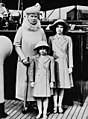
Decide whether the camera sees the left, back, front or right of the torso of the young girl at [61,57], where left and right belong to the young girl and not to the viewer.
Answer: front

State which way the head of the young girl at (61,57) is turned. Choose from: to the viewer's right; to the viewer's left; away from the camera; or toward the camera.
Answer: toward the camera

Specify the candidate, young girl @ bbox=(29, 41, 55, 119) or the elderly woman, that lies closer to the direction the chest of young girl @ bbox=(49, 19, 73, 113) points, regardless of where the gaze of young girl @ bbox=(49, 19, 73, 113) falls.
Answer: the young girl

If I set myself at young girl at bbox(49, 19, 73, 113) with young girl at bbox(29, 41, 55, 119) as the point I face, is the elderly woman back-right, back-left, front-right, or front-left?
front-right

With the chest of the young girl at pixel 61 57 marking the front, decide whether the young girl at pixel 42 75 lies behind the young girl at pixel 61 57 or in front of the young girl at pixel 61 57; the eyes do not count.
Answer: in front

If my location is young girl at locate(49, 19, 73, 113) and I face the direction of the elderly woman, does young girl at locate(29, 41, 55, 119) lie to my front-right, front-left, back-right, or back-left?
front-left

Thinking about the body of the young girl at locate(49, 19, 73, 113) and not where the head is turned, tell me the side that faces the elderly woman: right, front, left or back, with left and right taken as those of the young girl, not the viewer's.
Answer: right

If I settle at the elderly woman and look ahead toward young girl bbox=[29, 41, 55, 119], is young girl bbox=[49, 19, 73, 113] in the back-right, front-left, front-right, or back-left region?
front-left

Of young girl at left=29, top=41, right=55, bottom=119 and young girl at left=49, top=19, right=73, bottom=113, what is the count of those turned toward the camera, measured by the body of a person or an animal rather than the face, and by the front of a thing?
2

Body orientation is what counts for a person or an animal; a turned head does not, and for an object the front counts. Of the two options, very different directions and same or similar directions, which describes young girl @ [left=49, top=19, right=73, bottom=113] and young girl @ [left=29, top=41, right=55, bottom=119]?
same or similar directions
